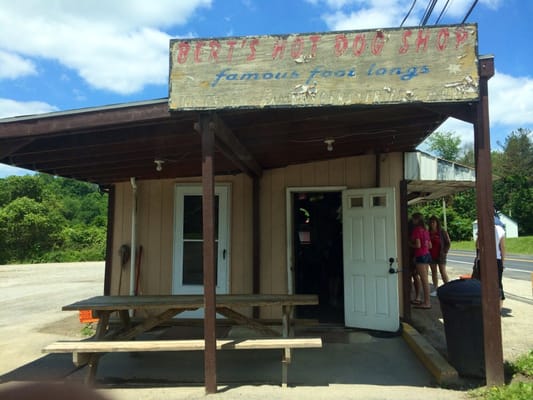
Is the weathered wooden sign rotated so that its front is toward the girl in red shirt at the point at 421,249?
no

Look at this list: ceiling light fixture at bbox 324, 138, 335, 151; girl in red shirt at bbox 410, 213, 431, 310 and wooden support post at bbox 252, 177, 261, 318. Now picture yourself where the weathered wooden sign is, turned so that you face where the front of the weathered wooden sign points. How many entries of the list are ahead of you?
0

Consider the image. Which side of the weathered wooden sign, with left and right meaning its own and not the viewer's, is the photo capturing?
front

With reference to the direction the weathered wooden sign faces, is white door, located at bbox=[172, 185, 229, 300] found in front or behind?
behind

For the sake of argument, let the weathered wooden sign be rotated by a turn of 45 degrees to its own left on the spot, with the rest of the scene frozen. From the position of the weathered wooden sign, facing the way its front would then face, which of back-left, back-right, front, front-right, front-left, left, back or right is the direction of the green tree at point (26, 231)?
back

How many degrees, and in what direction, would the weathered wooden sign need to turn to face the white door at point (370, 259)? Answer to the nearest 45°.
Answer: approximately 180°

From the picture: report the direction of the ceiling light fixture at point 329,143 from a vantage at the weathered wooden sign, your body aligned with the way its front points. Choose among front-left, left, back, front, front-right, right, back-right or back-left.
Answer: back

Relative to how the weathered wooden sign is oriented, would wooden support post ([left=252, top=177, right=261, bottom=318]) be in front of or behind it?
behind

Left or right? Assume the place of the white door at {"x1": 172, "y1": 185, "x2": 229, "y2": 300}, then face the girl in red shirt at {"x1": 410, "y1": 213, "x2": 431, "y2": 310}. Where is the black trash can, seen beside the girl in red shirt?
right

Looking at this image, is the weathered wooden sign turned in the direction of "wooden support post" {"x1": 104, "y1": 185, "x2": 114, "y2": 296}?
no
